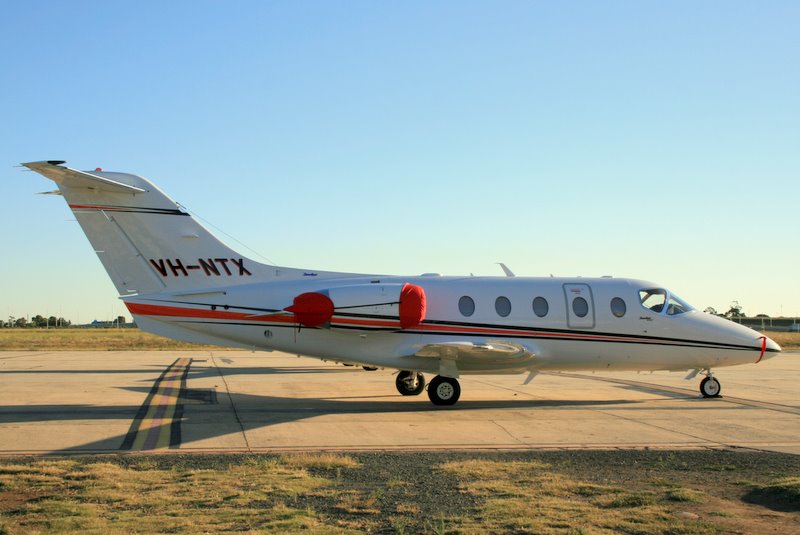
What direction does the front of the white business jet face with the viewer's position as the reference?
facing to the right of the viewer
